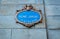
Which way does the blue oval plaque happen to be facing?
toward the camera
